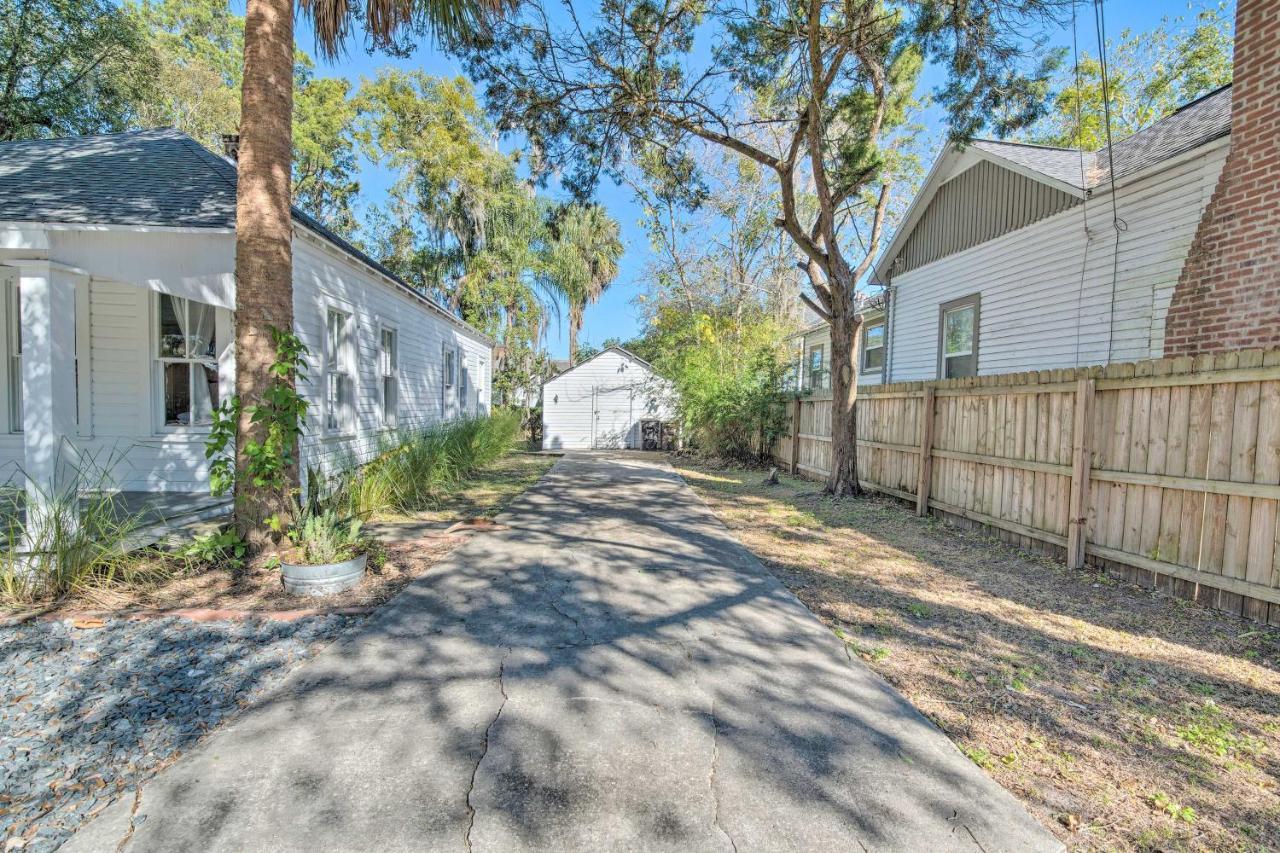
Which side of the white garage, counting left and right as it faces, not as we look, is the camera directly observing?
front

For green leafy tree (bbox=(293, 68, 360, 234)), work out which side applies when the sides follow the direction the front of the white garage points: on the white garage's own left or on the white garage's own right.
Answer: on the white garage's own right

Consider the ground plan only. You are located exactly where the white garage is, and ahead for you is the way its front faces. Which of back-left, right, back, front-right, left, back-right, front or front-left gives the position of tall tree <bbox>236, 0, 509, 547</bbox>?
front

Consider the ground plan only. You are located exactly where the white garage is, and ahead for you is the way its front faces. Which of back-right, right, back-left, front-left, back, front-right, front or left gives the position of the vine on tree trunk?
front

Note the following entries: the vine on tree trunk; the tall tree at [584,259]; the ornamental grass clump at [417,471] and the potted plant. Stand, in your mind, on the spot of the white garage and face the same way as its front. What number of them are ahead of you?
3

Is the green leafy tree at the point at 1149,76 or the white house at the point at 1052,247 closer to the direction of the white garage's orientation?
the white house

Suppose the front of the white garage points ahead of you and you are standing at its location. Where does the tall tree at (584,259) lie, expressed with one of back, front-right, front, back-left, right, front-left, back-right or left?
back

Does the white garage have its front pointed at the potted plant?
yes

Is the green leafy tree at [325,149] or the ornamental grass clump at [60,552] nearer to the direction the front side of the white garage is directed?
the ornamental grass clump

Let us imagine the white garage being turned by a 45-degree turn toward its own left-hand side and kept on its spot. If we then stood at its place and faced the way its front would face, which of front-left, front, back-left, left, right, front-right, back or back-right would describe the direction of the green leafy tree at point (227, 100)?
back-right

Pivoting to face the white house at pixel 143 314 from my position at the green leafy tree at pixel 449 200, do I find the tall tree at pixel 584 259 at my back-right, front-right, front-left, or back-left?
back-left

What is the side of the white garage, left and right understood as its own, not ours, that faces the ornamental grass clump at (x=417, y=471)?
front

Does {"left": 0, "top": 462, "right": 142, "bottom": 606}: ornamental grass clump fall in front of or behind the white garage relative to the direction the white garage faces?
in front

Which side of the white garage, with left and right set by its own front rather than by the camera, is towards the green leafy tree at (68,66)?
right

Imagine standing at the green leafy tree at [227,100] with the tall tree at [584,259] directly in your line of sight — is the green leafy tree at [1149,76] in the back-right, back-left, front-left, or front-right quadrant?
front-right
